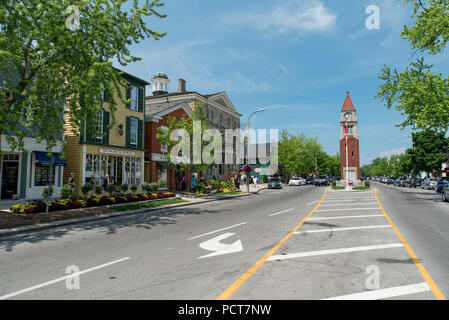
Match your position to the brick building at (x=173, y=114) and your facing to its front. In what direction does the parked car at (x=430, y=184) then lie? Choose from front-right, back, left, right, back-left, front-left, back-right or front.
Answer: front-left

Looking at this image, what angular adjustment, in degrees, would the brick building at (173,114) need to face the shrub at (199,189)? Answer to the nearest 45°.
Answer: approximately 45° to its right

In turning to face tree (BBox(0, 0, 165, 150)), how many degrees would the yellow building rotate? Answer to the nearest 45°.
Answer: approximately 45° to its right

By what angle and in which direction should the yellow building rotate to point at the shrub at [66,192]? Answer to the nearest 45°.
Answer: approximately 45° to its right

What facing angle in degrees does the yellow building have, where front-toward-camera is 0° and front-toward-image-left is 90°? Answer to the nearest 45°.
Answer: approximately 315°

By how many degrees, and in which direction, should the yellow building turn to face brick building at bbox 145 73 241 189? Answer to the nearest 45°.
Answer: approximately 90° to its left

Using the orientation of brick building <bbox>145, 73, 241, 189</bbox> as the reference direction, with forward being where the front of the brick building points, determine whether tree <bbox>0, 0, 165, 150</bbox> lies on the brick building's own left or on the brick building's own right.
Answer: on the brick building's own right

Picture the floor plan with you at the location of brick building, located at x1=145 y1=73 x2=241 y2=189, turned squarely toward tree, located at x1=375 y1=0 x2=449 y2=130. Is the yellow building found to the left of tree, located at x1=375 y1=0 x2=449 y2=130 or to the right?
right

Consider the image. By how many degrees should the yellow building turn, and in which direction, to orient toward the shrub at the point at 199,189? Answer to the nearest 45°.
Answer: approximately 45° to its left

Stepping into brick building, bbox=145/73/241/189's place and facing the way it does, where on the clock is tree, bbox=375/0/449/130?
The tree is roughly at 12 o'clock from the brick building.

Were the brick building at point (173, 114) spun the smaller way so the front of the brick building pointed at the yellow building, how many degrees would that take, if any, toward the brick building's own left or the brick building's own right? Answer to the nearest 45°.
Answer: approximately 45° to the brick building's own right
